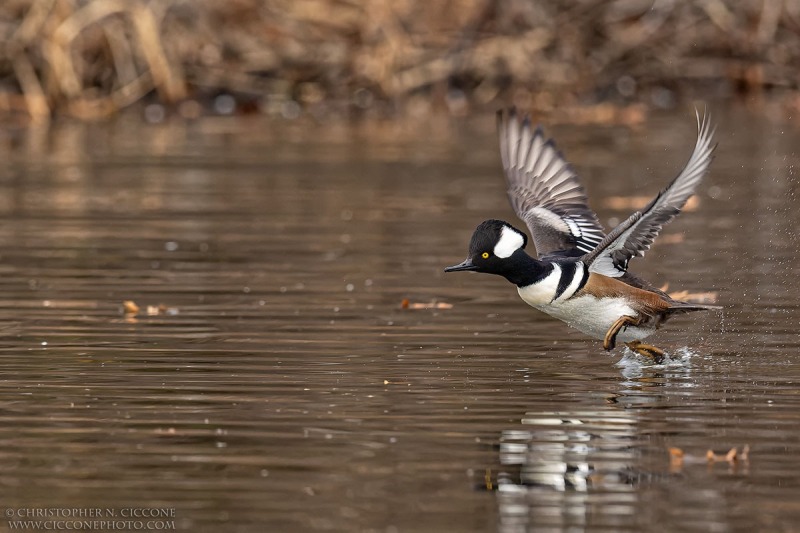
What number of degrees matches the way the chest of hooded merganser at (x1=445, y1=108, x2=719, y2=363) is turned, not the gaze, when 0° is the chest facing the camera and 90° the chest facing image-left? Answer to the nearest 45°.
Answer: approximately 90°
